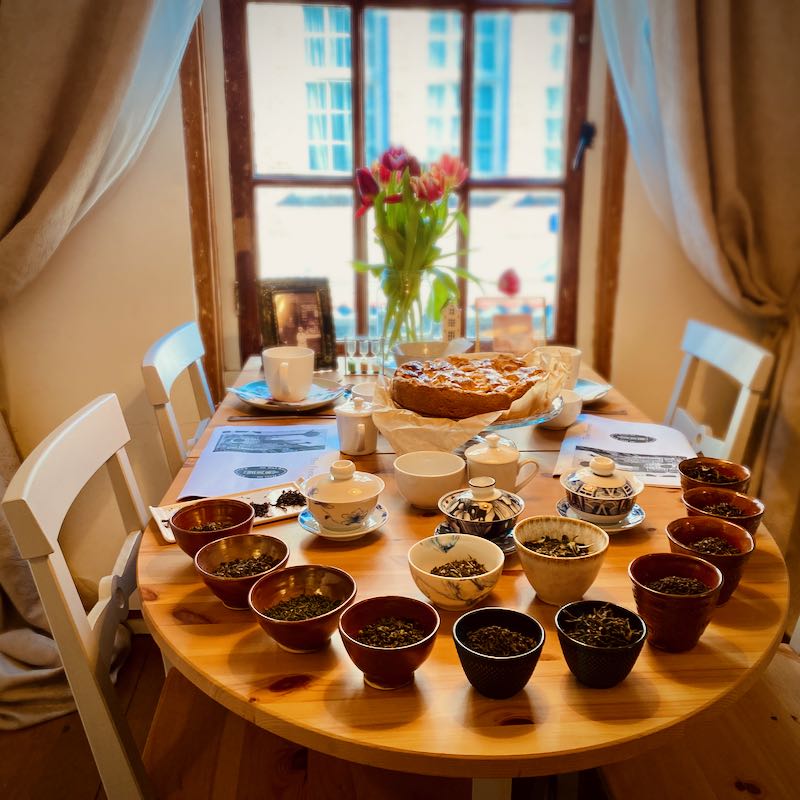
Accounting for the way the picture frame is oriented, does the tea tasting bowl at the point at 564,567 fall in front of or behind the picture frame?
in front

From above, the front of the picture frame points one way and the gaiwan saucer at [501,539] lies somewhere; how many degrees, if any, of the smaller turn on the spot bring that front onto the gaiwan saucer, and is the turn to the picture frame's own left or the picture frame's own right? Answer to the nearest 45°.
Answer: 0° — it already faces it

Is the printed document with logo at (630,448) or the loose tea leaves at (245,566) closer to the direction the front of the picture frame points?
the loose tea leaves

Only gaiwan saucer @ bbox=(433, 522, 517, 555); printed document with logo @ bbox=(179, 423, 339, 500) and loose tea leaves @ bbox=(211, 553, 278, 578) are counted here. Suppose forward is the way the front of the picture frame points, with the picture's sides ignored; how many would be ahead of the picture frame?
3

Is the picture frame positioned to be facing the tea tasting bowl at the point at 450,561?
yes

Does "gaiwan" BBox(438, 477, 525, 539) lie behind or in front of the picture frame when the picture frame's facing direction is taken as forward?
in front

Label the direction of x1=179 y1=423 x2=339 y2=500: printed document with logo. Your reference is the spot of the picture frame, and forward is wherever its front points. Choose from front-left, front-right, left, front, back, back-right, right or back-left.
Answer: front

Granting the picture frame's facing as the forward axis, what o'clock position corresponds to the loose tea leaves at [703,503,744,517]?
The loose tea leaves is roughly at 11 o'clock from the picture frame.

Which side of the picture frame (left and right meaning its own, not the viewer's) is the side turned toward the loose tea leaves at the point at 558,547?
front

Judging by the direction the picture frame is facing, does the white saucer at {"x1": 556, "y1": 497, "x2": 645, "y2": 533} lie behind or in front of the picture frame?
in front

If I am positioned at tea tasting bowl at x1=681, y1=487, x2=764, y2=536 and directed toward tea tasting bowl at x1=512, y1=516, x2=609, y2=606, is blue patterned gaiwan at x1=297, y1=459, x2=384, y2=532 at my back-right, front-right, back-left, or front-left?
front-right

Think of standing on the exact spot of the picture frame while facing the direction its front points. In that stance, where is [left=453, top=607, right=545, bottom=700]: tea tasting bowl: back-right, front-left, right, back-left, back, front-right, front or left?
front

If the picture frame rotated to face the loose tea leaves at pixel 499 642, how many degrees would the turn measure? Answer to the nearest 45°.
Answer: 0° — it already faces it

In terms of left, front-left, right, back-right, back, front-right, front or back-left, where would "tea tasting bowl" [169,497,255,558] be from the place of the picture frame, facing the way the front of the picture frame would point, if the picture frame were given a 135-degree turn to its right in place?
back-left

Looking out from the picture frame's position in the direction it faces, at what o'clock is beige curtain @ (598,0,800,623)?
The beige curtain is roughly at 9 o'clock from the picture frame.

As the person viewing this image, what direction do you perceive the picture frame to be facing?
facing the viewer
